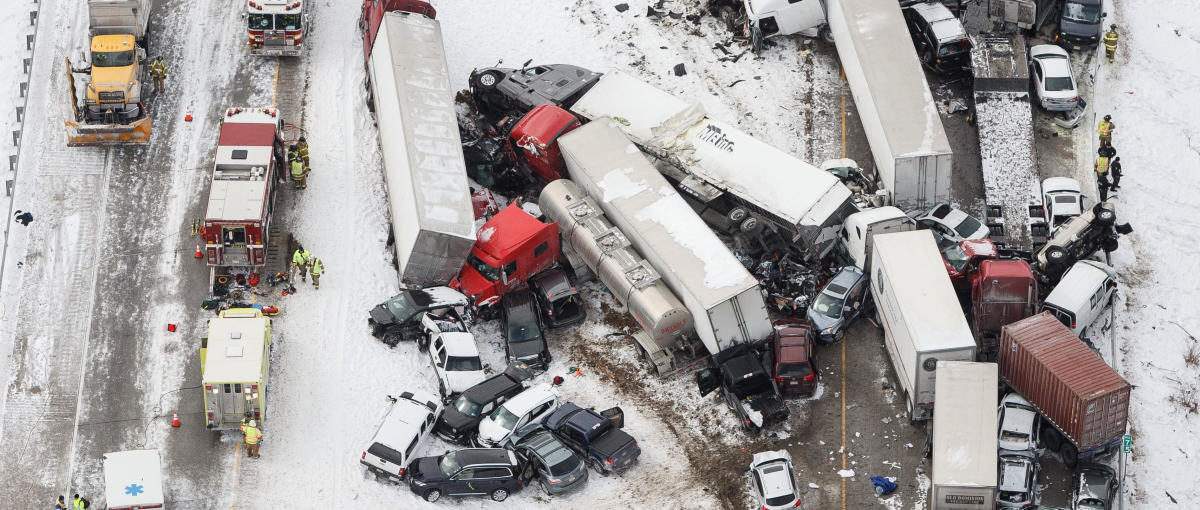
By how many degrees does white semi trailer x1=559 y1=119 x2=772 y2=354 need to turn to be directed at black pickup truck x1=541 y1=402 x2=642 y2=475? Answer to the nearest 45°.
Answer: approximately 90° to its left

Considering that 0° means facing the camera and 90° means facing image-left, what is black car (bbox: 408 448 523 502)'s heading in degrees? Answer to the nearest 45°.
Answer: approximately 90°

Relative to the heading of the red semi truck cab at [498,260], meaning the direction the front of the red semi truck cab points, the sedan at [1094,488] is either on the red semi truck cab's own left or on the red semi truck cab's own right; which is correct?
on the red semi truck cab's own left

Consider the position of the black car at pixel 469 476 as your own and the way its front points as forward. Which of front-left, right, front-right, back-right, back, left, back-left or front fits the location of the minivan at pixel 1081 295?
back
